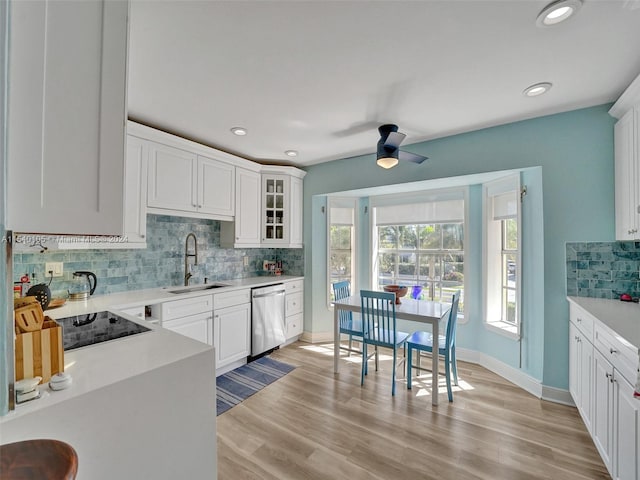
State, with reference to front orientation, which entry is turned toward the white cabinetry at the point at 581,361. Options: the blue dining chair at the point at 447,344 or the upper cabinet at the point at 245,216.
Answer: the upper cabinet

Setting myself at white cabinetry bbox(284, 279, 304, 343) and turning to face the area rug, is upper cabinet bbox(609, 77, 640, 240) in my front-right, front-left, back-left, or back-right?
front-left

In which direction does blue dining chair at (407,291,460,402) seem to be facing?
to the viewer's left

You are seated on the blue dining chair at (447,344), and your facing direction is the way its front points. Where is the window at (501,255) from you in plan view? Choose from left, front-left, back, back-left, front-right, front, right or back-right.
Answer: back-right

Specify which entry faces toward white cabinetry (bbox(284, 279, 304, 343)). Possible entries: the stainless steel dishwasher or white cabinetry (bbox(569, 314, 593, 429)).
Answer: white cabinetry (bbox(569, 314, 593, 429))

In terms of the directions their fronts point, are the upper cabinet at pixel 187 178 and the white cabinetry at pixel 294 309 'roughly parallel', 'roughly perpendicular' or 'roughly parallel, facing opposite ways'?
roughly parallel

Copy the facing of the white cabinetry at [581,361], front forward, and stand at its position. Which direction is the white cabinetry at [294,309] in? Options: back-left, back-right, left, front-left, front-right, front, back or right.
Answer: front

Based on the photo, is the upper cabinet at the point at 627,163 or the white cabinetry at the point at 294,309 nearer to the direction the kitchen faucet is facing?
the upper cabinet

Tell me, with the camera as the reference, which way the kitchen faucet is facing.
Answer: facing the viewer and to the right of the viewer

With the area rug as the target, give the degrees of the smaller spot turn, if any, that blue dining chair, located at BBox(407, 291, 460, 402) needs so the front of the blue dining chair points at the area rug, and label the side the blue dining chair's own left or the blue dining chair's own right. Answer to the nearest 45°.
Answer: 0° — it already faces it

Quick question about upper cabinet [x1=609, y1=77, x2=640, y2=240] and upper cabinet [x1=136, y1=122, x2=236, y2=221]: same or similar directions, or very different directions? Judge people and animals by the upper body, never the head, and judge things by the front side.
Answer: very different directions

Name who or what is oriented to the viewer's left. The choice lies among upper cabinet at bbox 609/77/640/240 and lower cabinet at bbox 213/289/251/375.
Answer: the upper cabinet

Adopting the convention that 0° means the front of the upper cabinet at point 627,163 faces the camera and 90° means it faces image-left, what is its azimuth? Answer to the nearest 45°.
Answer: approximately 90°
